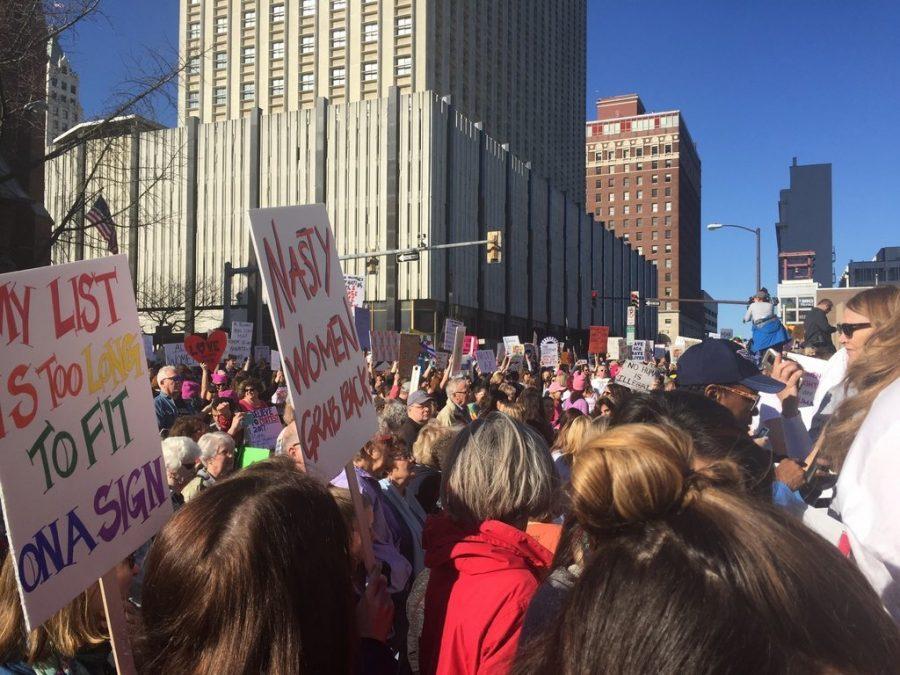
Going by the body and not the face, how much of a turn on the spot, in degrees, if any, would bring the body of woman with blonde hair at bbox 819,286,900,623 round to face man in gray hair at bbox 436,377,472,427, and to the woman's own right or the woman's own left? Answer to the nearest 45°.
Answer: approximately 45° to the woman's own right

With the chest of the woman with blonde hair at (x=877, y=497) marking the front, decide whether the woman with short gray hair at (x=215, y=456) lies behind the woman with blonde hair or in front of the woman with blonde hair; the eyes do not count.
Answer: in front

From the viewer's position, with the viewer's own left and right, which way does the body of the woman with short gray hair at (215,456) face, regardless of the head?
facing to the right of the viewer

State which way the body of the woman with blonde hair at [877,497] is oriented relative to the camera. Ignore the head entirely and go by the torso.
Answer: to the viewer's left
